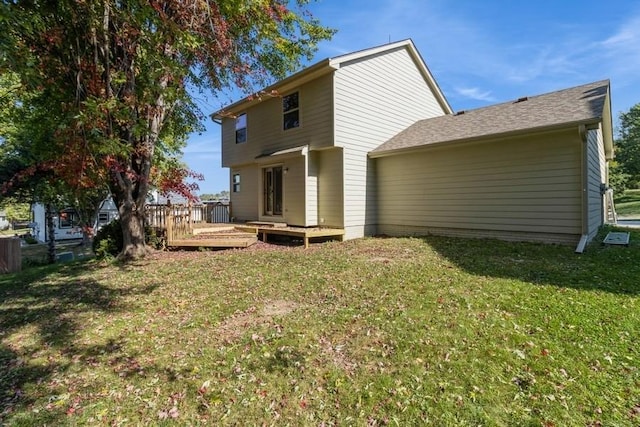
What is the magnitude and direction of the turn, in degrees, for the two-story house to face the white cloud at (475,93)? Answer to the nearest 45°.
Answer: approximately 45° to its left

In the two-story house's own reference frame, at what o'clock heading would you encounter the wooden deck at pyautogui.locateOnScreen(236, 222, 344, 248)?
The wooden deck is roughly at 7 o'clock from the two-story house.

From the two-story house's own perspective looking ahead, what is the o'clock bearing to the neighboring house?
The neighboring house is roughly at 8 o'clock from the two-story house.

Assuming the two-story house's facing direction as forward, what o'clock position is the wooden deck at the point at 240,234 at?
The wooden deck is roughly at 7 o'clock from the two-story house.

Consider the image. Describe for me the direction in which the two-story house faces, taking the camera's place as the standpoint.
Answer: facing away from the viewer and to the right of the viewer

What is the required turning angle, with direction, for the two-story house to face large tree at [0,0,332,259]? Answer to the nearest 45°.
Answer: approximately 180°

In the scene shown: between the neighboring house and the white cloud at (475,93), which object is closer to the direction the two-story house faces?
the white cloud

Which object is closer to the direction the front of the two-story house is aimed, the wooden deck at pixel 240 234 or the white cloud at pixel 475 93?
the white cloud
